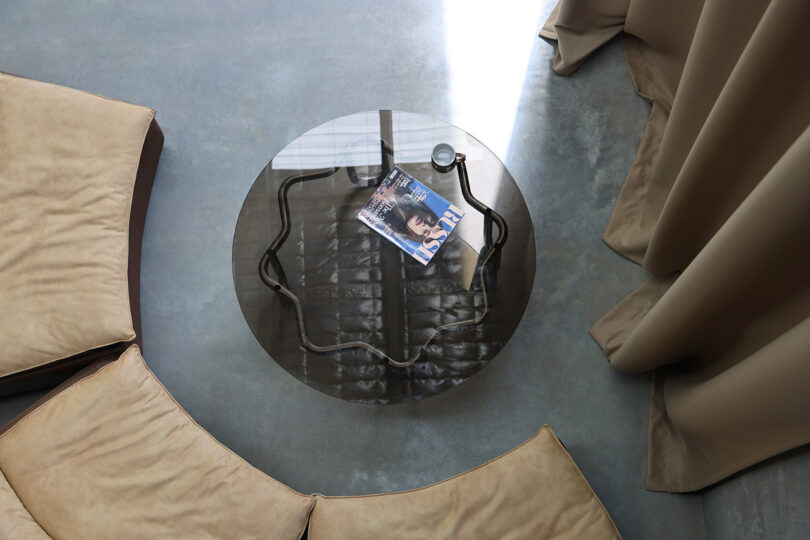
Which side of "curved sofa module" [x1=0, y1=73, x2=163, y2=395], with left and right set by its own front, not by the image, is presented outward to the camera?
right

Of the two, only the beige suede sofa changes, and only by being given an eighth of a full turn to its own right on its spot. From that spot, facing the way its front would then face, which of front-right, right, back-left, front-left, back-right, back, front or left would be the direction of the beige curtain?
front

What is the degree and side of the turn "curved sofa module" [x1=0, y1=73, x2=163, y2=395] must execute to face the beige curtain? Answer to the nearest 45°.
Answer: approximately 45° to its right

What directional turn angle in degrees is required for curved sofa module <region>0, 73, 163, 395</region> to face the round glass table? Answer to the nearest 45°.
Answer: approximately 45° to its right

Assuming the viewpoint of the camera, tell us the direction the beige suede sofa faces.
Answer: facing away from the viewer and to the right of the viewer

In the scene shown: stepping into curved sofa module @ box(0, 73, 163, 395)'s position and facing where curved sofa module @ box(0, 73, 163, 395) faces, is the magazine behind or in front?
in front
